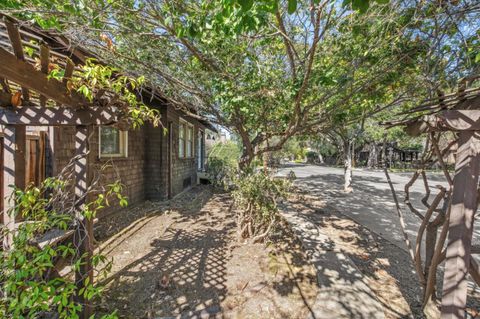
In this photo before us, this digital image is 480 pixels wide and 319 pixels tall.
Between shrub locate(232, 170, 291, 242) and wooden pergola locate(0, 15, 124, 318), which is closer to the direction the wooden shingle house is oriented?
the shrub

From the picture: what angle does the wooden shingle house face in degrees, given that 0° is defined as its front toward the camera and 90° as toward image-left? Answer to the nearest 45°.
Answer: approximately 315°

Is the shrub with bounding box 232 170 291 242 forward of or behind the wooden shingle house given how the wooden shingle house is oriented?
forward

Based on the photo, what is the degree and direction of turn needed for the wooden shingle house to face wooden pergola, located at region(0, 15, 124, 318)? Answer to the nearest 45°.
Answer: approximately 45° to its right

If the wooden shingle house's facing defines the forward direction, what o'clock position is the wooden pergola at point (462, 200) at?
The wooden pergola is roughly at 1 o'clock from the wooden shingle house.

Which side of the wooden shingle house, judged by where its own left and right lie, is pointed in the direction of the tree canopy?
front
